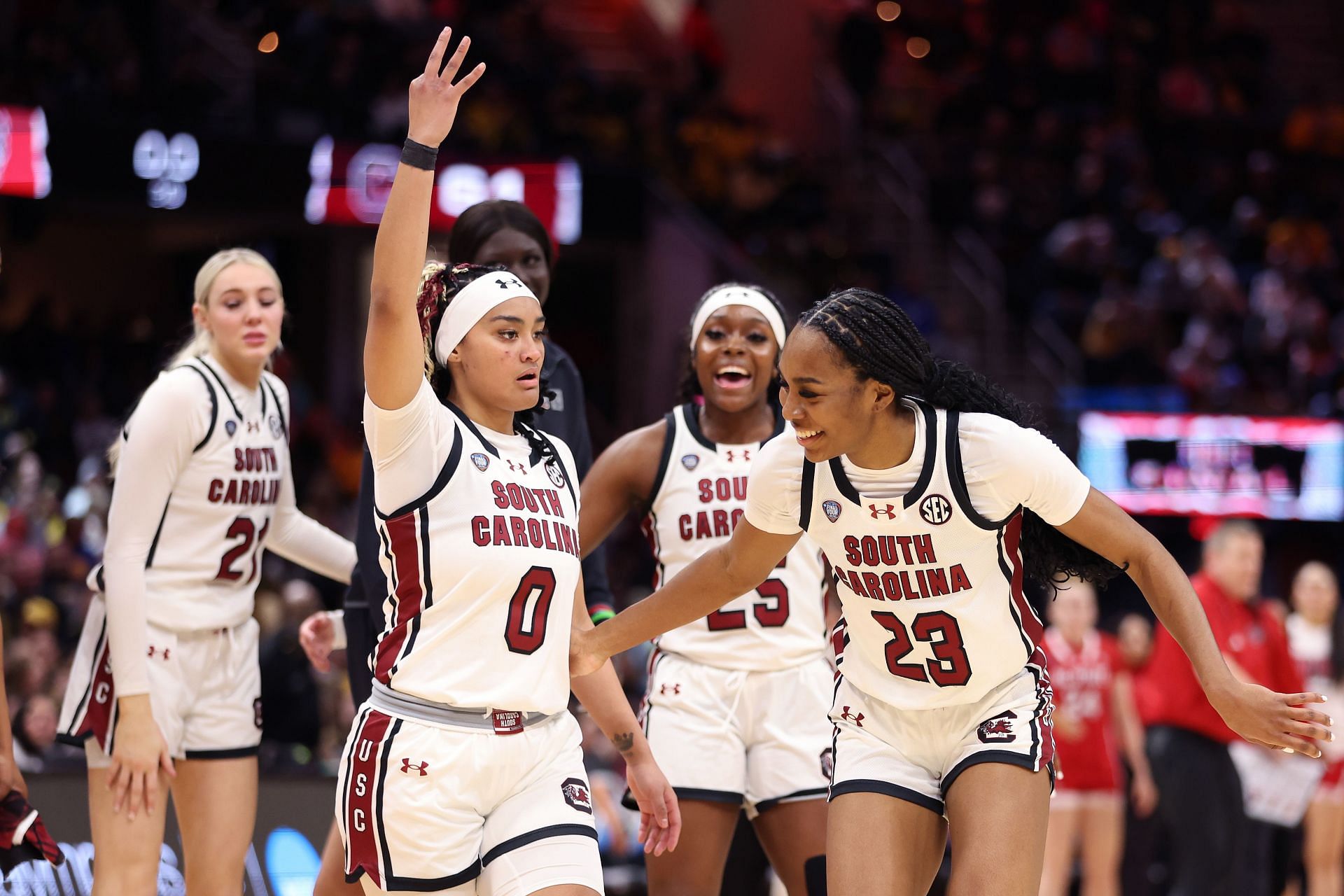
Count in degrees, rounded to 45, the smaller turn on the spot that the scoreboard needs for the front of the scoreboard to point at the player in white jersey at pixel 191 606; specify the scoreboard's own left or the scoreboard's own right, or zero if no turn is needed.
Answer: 0° — it already faces them

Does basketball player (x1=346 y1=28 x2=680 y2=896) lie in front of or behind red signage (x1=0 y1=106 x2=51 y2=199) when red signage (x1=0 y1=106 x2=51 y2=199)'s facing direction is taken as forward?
in front

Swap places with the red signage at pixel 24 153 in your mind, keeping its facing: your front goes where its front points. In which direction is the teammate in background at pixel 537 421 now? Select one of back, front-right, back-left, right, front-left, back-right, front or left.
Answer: front

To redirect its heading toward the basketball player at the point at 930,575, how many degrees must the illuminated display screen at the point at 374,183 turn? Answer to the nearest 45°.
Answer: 0° — it already faces them

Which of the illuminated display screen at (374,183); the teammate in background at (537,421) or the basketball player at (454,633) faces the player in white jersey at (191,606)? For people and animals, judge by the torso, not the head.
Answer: the illuminated display screen

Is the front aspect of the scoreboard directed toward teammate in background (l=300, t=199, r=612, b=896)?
yes

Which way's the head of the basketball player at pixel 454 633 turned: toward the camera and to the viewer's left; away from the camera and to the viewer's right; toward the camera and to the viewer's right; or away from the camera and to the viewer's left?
toward the camera and to the viewer's right

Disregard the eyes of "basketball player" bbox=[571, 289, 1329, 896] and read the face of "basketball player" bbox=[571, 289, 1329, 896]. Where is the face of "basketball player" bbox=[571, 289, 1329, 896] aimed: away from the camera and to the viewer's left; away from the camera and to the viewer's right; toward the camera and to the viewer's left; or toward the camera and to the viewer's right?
toward the camera and to the viewer's left

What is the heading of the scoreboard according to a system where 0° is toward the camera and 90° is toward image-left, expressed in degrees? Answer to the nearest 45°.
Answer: approximately 0°

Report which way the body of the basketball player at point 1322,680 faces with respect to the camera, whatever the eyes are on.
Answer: toward the camera

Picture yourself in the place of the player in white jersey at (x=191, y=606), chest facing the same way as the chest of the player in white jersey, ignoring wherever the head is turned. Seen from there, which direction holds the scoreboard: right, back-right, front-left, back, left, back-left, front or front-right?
back-left
